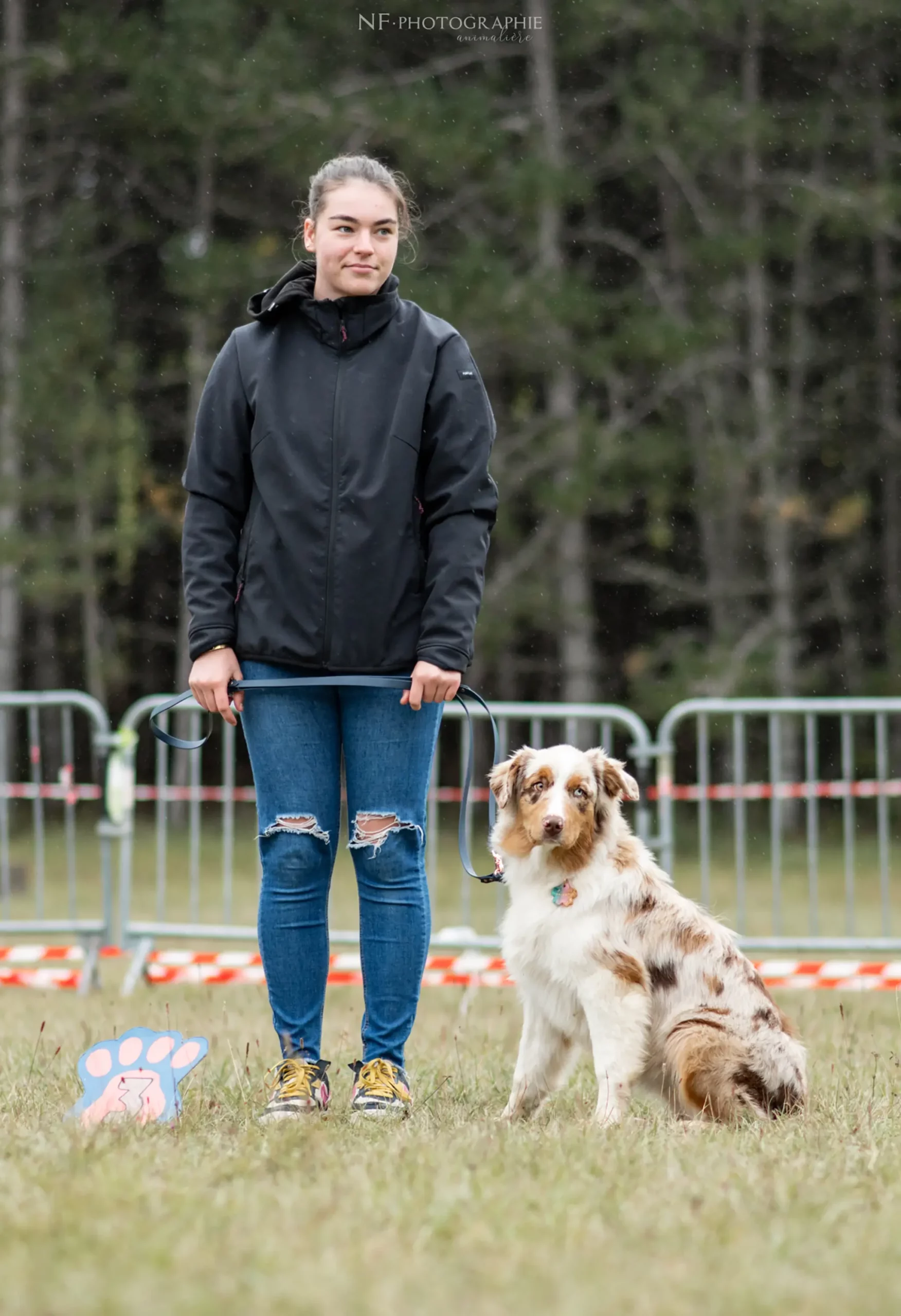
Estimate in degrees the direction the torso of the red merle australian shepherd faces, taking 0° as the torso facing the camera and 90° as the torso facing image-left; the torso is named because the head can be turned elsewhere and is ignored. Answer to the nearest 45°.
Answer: approximately 45°

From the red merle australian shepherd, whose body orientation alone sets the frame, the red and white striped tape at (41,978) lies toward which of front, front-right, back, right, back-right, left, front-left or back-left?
right

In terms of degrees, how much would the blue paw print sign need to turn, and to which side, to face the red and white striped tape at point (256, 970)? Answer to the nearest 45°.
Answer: approximately 180°

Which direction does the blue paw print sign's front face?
toward the camera

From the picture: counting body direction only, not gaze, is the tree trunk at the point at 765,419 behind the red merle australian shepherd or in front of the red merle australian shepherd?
behind

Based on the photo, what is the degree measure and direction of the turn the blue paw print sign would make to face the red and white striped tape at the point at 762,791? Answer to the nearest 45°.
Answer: approximately 135° to its left

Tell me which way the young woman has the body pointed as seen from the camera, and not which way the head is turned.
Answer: toward the camera

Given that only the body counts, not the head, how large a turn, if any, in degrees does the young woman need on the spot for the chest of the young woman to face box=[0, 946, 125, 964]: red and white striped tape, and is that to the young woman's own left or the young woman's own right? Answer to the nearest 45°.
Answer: approximately 180°

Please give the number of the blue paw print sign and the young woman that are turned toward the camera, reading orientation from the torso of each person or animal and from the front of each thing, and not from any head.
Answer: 2

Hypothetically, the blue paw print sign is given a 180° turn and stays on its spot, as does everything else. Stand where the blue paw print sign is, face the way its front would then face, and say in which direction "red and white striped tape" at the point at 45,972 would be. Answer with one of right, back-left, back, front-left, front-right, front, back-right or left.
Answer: front

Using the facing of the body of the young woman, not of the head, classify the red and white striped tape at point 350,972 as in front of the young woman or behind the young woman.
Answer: behind

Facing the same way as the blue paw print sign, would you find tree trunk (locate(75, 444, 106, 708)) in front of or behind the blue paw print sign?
behind

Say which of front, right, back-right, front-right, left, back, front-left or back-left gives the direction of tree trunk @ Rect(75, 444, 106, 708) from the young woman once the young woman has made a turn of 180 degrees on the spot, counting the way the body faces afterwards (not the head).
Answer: front

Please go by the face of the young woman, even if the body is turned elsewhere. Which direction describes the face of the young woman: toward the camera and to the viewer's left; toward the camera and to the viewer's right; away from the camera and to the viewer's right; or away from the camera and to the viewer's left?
toward the camera and to the viewer's right
